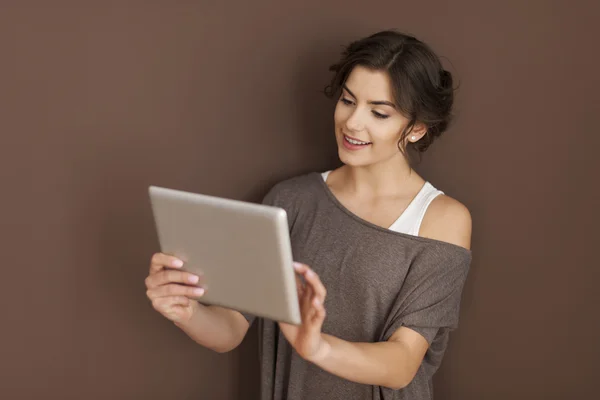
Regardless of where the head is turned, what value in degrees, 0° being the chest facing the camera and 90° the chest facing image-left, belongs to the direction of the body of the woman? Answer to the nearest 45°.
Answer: approximately 45°
